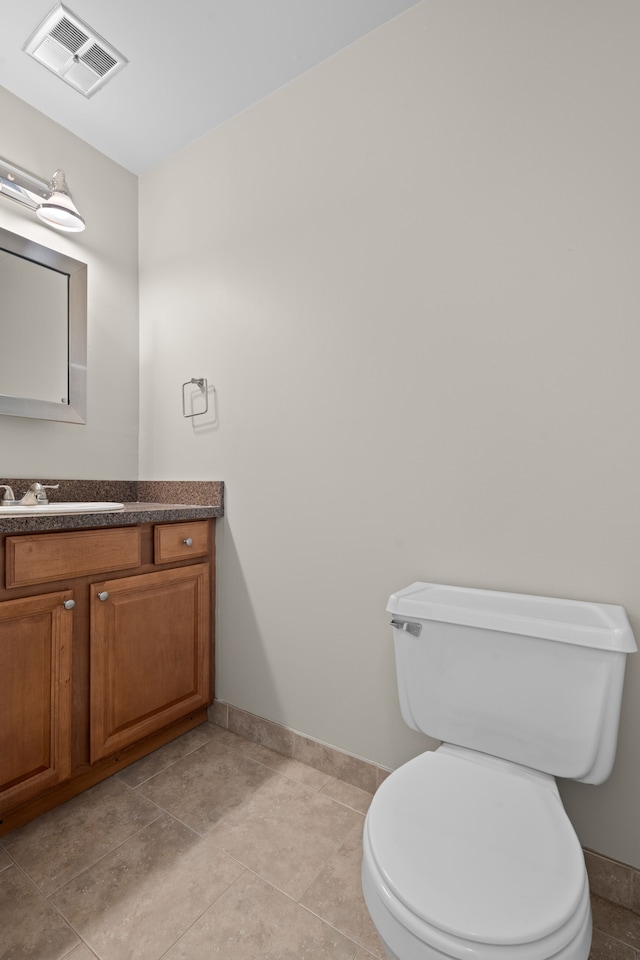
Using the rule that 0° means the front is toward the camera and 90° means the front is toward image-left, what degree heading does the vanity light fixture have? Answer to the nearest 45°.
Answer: approximately 315°

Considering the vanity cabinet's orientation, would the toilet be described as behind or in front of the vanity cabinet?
in front

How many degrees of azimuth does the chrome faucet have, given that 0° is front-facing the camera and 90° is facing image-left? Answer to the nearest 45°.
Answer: approximately 315°

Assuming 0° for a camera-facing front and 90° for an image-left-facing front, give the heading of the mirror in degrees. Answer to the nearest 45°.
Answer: approximately 315°
